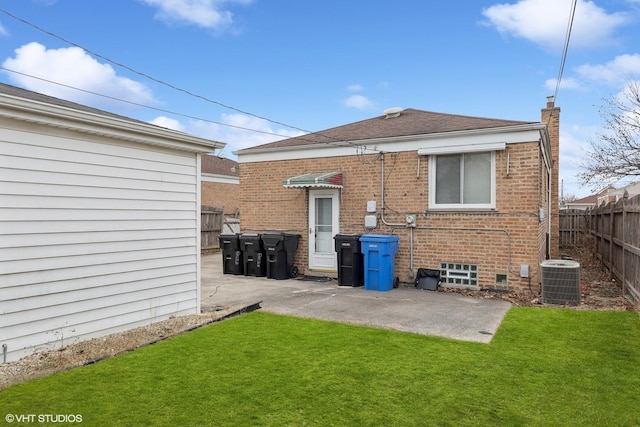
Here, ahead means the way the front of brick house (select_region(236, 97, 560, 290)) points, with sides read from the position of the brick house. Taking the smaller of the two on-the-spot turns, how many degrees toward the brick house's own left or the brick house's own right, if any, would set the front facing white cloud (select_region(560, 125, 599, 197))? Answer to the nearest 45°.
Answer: approximately 45° to the brick house's own right

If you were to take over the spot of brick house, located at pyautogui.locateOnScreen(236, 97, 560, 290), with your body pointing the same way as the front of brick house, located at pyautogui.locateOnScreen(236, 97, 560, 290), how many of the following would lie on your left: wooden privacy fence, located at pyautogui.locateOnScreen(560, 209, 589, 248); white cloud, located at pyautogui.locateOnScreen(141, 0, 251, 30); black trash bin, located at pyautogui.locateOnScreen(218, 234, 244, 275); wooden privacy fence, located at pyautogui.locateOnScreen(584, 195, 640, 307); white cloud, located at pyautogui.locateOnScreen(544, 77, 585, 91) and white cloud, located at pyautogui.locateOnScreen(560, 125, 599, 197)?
2

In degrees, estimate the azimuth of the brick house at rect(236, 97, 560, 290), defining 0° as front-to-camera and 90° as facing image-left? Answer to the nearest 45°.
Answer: approximately 180°

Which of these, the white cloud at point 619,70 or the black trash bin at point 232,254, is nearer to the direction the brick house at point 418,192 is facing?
the white cloud

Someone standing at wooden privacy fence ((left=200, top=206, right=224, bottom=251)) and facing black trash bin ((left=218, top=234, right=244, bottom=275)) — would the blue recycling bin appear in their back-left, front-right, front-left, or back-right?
front-left

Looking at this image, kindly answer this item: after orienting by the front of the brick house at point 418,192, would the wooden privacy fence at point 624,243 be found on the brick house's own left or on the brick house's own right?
on the brick house's own right

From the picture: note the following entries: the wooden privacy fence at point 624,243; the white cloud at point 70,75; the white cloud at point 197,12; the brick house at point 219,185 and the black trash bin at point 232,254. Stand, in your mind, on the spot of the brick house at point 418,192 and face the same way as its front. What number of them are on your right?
1

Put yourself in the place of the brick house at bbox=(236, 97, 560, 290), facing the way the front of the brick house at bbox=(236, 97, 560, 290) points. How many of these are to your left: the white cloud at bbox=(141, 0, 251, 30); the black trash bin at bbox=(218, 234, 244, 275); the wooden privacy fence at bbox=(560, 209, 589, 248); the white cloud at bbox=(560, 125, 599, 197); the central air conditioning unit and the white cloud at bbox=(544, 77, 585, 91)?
2

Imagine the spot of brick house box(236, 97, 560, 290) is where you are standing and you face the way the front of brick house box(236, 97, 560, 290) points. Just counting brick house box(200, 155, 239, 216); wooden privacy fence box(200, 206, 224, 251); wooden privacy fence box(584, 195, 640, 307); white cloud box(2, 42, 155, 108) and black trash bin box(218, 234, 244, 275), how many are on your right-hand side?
1
